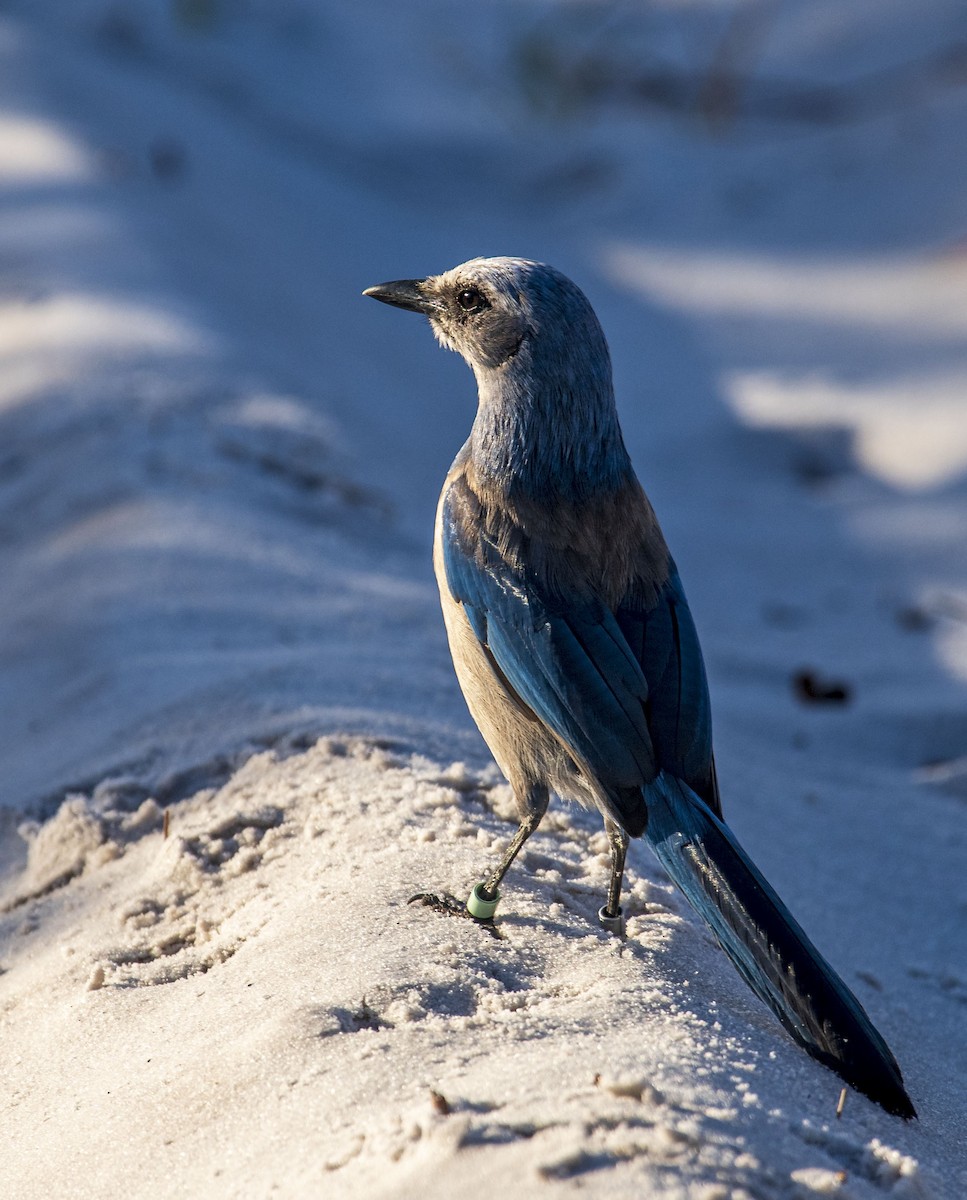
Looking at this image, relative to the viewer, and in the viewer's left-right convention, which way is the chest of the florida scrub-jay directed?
facing away from the viewer and to the left of the viewer
